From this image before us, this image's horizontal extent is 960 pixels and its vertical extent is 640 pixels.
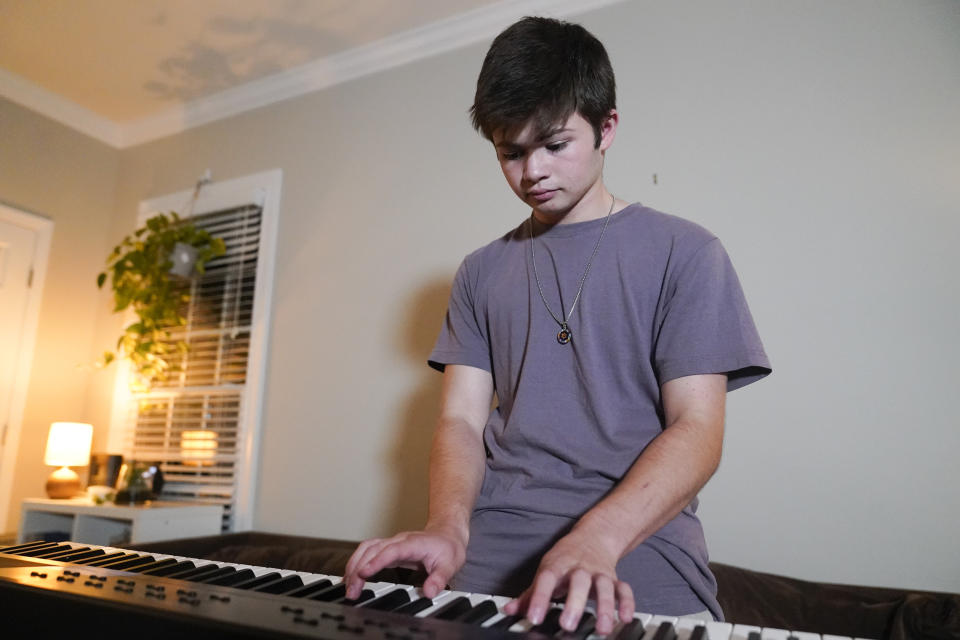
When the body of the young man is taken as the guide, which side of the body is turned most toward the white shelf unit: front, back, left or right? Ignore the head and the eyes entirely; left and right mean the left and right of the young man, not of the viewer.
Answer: right

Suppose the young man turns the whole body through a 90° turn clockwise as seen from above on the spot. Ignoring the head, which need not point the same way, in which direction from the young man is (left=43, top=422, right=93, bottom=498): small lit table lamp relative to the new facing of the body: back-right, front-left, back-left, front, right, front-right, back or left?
front

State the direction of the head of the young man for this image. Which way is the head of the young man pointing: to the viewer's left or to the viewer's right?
to the viewer's left

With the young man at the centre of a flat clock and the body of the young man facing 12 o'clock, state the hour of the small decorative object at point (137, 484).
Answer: The small decorative object is roughly at 3 o'clock from the young man.

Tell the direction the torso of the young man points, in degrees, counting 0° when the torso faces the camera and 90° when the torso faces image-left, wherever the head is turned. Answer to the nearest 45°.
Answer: approximately 45°

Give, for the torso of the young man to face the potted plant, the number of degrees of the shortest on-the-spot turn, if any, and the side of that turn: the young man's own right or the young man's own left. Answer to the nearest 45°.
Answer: approximately 90° to the young man's own right

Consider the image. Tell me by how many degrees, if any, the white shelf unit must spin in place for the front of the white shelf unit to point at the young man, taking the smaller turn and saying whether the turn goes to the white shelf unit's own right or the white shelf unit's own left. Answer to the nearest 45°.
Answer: approximately 45° to the white shelf unit's own left

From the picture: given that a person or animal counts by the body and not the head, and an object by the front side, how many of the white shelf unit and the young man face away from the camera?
0

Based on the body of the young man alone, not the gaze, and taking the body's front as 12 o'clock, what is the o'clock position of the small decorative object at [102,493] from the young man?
The small decorative object is roughly at 3 o'clock from the young man.

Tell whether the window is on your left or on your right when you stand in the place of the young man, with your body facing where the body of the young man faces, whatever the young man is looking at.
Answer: on your right
